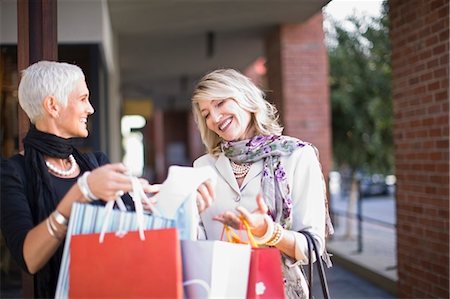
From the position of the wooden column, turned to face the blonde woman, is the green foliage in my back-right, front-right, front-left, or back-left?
back-left

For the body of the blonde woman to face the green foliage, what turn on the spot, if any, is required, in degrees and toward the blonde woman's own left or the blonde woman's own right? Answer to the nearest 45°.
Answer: approximately 135° to the blonde woman's own right

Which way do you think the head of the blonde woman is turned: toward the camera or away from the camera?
toward the camera

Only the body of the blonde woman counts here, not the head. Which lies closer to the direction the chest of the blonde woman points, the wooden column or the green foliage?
the wooden column

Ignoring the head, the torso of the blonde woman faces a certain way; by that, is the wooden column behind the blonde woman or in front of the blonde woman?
in front

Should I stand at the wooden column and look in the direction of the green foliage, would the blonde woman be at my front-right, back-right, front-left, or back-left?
back-right

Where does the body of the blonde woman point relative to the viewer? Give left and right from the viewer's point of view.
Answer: facing the viewer and to the left of the viewer
